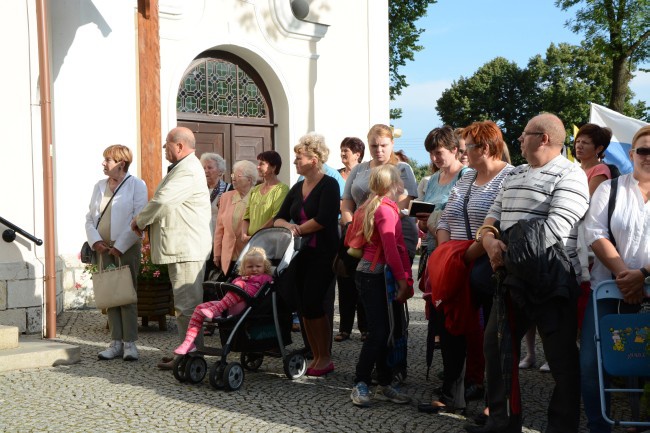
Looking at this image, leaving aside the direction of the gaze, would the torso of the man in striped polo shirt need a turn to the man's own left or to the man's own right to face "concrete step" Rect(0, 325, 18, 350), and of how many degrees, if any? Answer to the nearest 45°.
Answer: approximately 45° to the man's own right

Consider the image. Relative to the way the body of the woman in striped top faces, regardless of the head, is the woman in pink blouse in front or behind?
behind

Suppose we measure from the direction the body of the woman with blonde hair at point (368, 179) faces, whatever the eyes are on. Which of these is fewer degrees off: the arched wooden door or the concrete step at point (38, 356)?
the concrete step

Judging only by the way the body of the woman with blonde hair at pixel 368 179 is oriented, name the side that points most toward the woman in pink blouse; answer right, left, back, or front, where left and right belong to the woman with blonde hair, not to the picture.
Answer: left

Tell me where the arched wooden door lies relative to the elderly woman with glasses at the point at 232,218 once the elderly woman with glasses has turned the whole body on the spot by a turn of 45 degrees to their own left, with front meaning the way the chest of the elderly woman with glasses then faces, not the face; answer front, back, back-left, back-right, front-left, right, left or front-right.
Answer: back

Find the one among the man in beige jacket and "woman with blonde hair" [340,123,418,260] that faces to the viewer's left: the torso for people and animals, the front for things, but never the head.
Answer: the man in beige jacket

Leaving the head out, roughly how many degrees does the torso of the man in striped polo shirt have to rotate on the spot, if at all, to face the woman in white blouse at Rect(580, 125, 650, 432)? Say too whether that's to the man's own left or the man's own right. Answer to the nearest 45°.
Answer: approximately 135° to the man's own left

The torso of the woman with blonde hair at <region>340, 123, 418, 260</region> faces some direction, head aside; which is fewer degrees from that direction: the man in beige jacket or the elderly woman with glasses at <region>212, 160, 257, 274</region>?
the man in beige jacket

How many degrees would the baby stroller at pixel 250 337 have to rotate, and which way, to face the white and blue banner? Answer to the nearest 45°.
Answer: approximately 180°

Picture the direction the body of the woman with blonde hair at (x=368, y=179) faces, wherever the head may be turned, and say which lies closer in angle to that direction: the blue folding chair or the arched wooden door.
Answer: the blue folding chair

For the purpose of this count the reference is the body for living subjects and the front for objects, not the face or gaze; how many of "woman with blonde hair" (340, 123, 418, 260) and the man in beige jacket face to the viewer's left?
1

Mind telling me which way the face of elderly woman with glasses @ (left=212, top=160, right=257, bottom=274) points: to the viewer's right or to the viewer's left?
to the viewer's left
